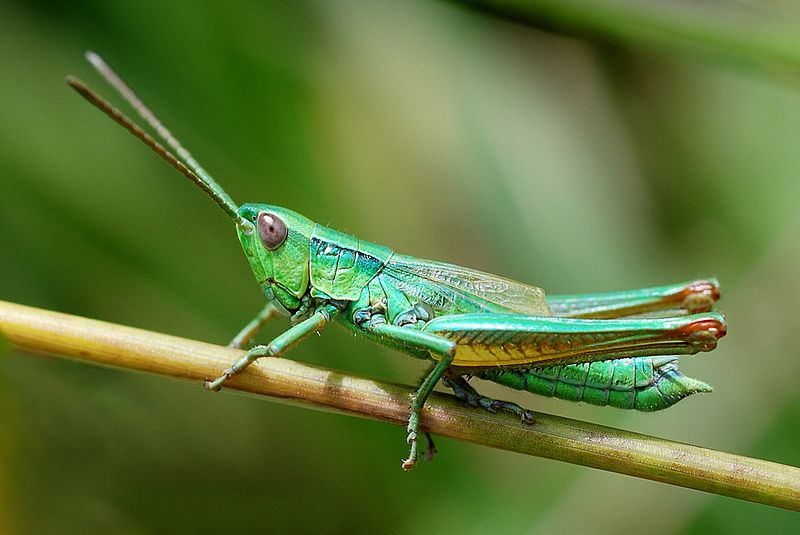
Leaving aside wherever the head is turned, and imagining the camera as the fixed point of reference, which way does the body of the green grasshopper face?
to the viewer's left
